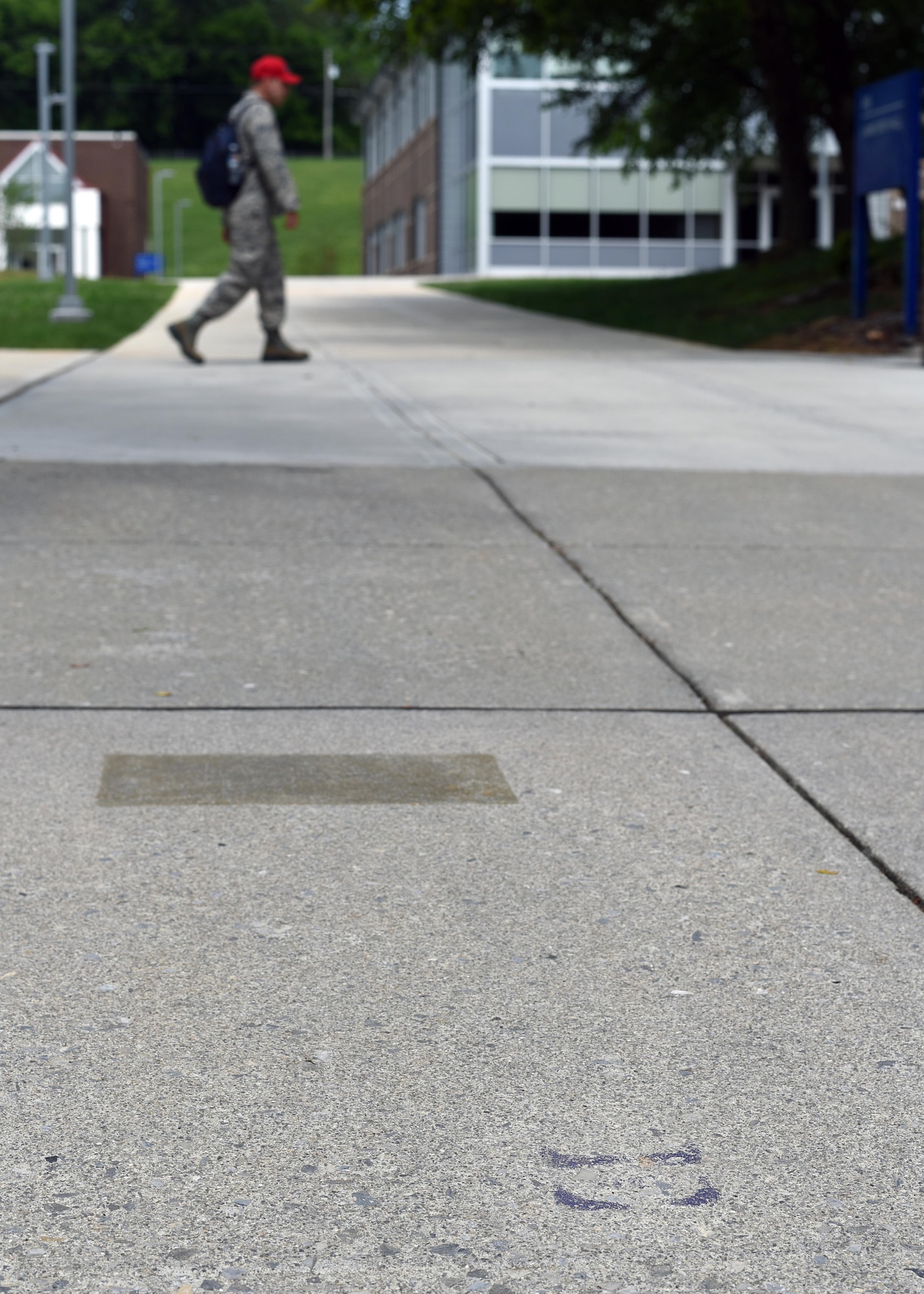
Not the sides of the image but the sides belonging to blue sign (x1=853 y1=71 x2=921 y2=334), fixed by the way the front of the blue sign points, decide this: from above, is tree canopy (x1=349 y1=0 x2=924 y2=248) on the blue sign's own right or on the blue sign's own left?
on the blue sign's own right

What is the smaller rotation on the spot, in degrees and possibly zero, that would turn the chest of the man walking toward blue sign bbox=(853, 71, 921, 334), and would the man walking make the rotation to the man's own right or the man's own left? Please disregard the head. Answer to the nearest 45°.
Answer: approximately 45° to the man's own left

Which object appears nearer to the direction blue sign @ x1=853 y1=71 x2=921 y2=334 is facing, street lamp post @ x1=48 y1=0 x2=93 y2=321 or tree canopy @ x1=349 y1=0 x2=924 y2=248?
the street lamp post

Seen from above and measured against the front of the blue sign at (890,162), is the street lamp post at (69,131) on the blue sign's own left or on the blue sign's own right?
on the blue sign's own right

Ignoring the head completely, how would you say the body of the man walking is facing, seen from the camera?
to the viewer's right

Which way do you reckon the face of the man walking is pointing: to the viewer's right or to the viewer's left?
to the viewer's right

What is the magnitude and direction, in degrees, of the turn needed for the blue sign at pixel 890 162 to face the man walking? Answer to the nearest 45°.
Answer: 0° — it already faces them

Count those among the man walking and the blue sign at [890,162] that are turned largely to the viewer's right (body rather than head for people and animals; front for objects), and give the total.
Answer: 1
